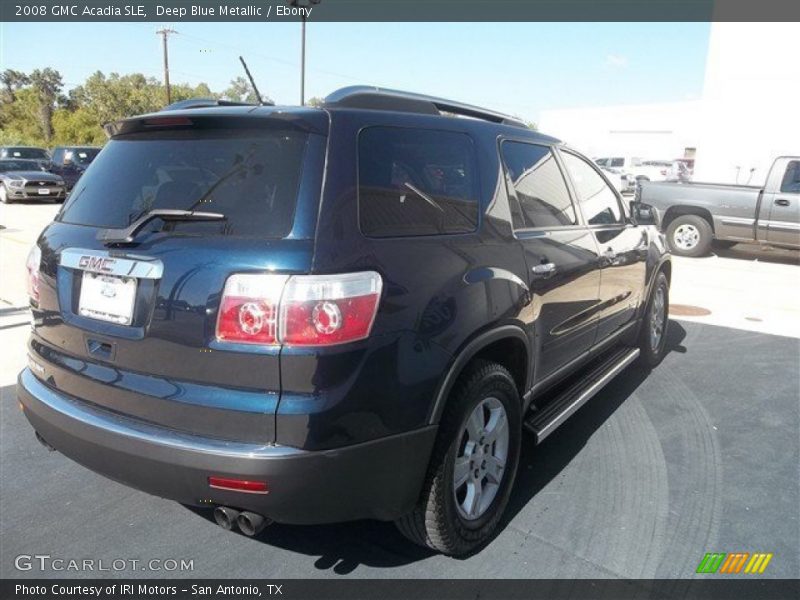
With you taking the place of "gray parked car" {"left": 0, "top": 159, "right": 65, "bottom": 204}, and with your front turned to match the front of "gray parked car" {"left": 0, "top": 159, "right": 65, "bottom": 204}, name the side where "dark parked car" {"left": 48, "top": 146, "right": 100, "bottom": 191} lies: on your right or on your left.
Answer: on your left

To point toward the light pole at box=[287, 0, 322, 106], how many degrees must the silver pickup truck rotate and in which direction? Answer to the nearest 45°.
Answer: approximately 180°

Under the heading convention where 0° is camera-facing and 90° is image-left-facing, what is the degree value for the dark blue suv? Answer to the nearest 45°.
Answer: approximately 225°

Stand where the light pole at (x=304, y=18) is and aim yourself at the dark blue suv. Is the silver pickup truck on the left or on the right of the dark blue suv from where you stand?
left

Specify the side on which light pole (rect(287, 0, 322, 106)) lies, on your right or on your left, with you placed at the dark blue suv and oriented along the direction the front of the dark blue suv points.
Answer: on your left

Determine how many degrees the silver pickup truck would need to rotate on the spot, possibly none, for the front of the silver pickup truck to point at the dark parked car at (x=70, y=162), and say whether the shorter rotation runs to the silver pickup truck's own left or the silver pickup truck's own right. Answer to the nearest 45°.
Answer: approximately 180°

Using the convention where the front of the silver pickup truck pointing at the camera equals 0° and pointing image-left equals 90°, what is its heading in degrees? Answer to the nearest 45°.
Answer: approximately 270°

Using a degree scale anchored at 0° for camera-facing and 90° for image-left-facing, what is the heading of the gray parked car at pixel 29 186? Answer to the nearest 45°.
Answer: approximately 315°
